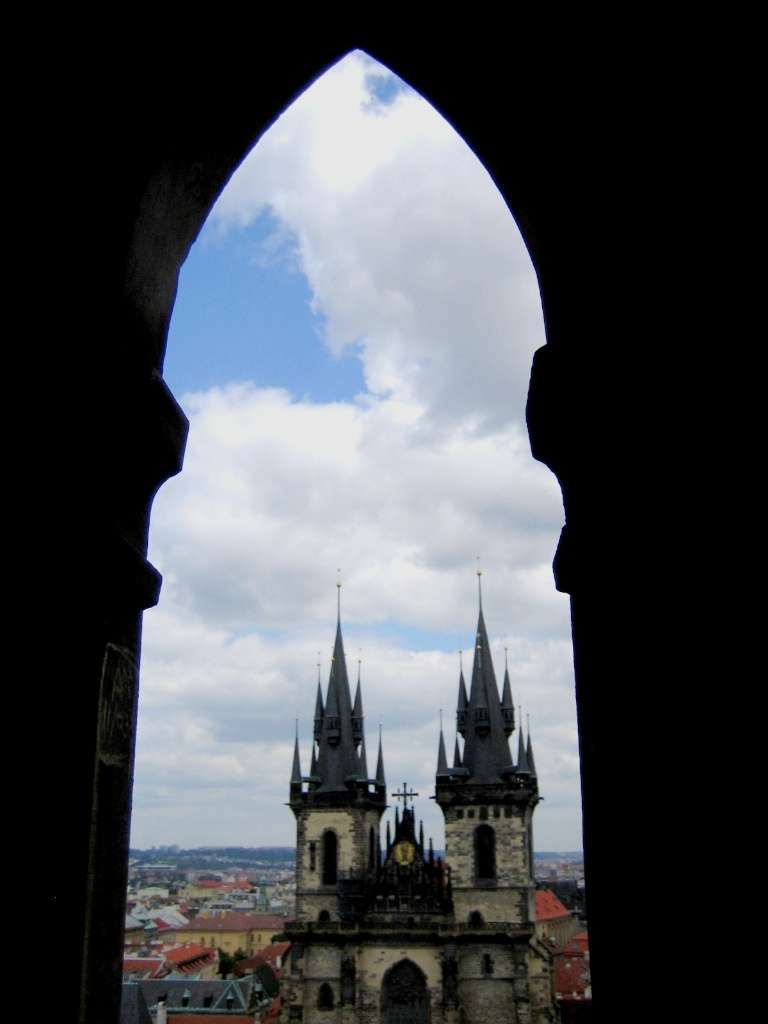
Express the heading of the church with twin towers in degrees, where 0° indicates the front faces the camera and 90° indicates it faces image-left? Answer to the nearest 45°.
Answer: approximately 0°
